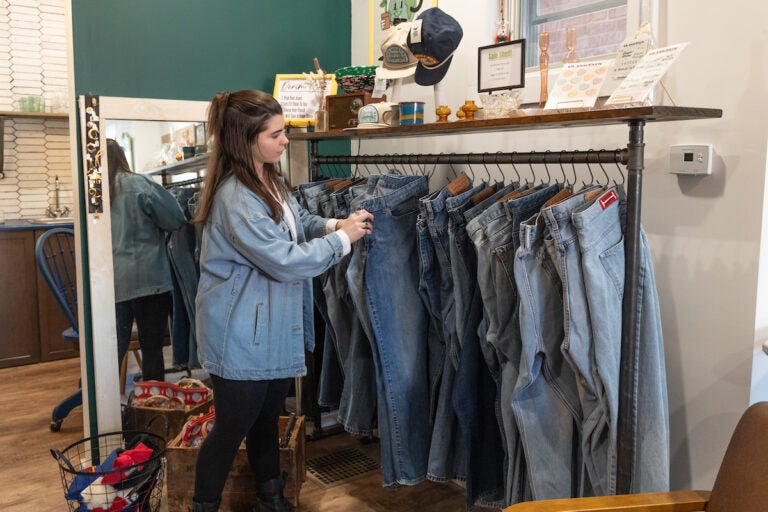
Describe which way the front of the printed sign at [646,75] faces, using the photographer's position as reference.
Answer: facing the viewer

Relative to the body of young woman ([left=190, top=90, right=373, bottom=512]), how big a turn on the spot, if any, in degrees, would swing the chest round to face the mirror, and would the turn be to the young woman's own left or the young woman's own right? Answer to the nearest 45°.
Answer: approximately 135° to the young woman's own left

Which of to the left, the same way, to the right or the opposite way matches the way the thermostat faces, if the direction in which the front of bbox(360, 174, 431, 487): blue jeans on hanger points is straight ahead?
the same way

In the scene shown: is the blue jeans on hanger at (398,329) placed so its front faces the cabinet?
no

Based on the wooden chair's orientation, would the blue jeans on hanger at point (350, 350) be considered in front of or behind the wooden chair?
in front

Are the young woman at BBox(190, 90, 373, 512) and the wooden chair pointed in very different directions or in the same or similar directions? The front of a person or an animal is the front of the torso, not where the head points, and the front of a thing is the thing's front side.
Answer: very different directions

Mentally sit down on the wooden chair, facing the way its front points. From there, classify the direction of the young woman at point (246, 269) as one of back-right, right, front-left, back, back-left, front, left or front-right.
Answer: front

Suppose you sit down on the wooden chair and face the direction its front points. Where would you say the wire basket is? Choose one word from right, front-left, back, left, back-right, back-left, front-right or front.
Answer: front

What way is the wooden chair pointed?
to the viewer's left

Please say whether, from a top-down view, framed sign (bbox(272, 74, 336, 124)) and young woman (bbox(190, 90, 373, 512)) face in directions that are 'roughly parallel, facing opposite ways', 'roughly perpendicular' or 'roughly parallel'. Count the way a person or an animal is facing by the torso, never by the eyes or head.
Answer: roughly perpendicular

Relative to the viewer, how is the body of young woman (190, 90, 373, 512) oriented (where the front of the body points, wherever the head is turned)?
to the viewer's right

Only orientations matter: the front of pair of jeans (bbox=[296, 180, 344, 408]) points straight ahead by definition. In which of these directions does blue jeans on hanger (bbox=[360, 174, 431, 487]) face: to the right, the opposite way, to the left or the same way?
the same way

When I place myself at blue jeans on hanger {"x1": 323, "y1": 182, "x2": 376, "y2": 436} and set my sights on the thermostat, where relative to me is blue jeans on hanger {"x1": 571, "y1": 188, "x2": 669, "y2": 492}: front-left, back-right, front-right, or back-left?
front-right
